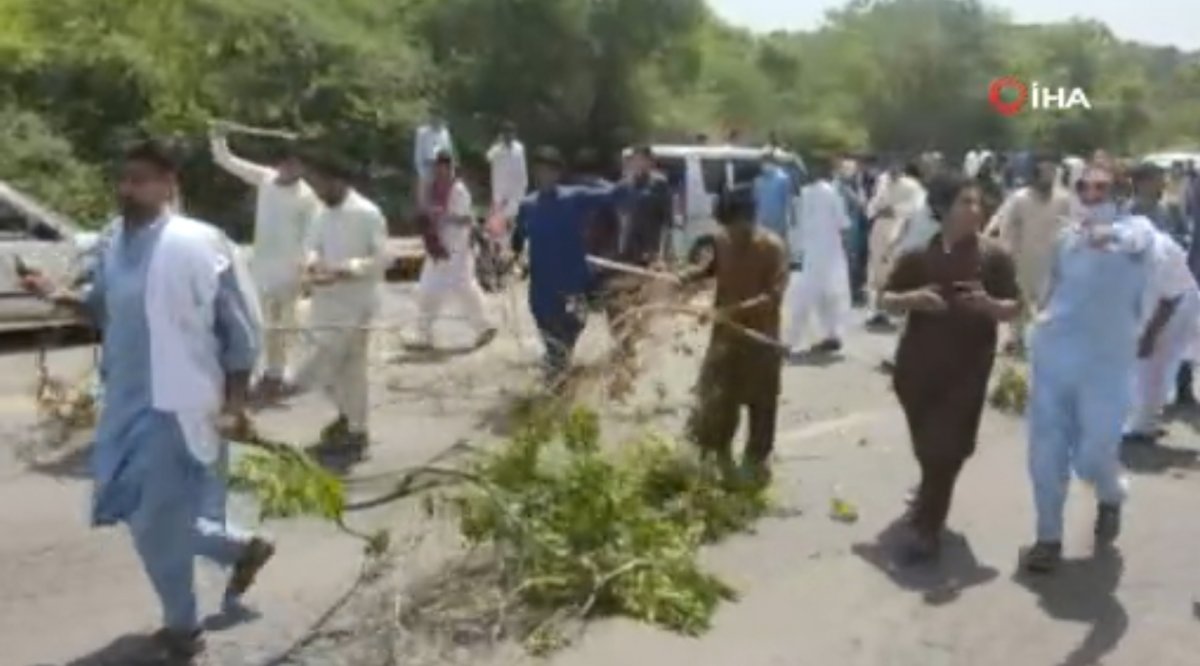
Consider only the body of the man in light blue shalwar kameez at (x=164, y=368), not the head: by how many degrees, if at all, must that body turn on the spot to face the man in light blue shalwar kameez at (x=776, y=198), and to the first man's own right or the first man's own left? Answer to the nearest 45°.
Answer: approximately 180°

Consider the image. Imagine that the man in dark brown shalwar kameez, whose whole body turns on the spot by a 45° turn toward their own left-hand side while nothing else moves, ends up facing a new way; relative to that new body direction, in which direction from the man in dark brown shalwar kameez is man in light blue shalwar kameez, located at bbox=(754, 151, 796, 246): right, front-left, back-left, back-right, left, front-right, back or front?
back-left

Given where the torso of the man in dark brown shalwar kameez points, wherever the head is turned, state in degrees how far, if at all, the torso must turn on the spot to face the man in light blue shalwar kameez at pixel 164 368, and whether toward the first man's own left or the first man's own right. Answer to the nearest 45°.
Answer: approximately 45° to the first man's own right

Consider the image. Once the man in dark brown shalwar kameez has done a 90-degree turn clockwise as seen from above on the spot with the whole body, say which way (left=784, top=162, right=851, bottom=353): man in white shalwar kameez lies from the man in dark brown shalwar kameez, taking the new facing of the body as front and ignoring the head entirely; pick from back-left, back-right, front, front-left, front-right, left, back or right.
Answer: right

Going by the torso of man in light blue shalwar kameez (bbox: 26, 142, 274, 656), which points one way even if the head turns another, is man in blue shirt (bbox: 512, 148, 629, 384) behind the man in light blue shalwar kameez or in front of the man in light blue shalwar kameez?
behind

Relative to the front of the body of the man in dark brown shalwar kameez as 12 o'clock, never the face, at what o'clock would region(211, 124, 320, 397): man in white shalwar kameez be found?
The man in white shalwar kameez is roughly at 4 o'clock from the man in dark brown shalwar kameez.

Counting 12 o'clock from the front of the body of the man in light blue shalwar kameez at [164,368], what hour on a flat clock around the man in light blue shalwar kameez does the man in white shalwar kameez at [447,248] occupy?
The man in white shalwar kameez is roughly at 5 o'clock from the man in light blue shalwar kameez.

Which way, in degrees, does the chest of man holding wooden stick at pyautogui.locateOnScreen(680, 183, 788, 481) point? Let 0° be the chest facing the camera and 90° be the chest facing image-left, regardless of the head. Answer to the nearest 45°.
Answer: approximately 45°

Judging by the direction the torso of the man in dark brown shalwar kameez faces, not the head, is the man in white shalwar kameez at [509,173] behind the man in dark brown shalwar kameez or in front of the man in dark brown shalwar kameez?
behind
